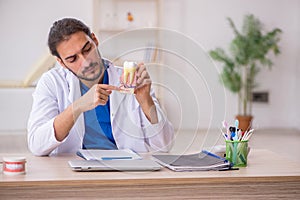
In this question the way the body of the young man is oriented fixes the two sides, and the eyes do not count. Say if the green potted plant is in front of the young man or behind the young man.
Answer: behind

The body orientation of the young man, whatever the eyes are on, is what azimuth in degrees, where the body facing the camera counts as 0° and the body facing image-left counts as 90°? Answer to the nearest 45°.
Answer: approximately 0°

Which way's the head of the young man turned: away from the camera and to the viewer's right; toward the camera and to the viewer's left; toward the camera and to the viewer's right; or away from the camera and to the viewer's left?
toward the camera and to the viewer's right

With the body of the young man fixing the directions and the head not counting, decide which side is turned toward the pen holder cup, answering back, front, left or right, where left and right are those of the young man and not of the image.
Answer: left
